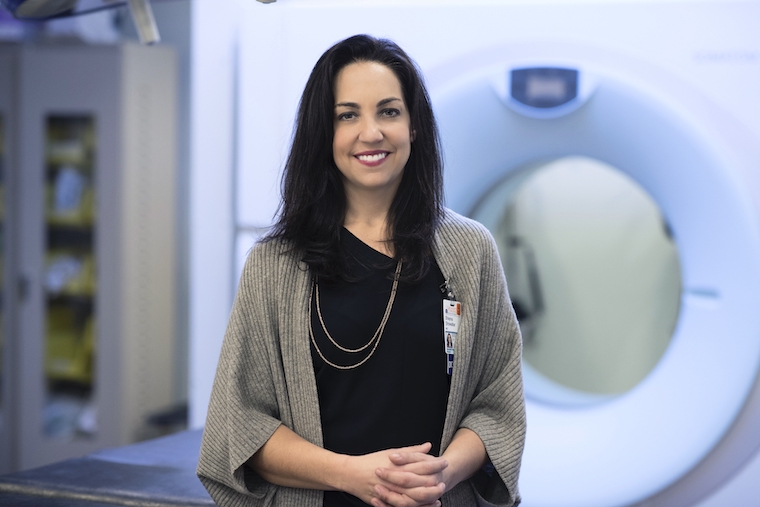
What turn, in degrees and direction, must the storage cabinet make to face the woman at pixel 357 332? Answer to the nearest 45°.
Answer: approximately 45° to its left

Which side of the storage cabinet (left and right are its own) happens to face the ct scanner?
left

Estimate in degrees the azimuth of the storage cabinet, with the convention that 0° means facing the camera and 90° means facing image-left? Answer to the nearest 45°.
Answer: approximately 45°

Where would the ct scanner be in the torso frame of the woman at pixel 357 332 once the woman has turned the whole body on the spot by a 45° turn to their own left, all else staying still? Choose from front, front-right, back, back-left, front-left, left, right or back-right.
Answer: left

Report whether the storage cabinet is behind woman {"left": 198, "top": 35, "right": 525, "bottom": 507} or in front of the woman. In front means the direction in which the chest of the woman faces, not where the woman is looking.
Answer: behind
